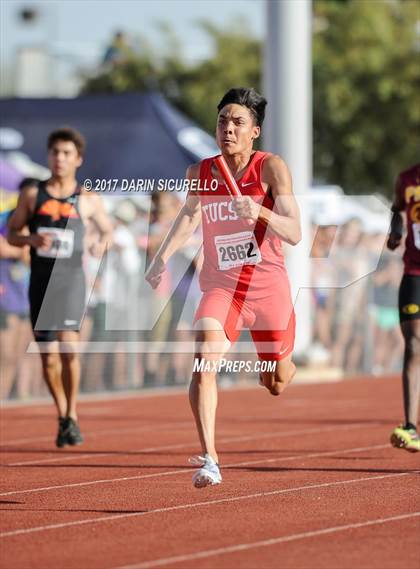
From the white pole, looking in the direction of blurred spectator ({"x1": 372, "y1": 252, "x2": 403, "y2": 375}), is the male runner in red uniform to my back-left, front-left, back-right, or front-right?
back-right

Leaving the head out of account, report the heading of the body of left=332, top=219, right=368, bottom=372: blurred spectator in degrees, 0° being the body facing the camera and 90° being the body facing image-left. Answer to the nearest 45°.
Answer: approximately 0°

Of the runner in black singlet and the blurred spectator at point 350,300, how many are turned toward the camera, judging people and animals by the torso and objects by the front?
2

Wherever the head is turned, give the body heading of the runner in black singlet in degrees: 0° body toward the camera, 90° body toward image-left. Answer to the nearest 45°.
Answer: approximately 0°

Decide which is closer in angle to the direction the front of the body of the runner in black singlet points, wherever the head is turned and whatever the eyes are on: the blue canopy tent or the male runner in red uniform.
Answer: the male runner in red uniform

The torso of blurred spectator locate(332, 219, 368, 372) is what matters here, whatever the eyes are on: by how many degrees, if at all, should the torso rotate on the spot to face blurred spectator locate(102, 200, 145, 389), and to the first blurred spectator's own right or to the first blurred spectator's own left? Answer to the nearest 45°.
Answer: approximately 45° to the first blurred spectator's own right

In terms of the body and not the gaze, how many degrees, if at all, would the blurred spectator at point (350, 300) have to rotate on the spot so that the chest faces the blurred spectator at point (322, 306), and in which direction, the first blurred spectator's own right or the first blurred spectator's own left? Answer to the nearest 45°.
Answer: approximately 45° to the first blurred spectator's own right

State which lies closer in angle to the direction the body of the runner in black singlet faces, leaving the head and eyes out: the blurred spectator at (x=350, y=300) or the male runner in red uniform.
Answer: the male runner in red uniform

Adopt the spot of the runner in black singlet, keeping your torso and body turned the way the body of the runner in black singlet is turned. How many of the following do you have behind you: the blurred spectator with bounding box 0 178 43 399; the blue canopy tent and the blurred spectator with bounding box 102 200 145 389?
3

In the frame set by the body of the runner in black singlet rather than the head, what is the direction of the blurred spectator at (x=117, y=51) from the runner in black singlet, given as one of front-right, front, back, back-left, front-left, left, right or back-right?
back

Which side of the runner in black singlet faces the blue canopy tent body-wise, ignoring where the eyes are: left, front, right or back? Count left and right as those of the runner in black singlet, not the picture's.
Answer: back
